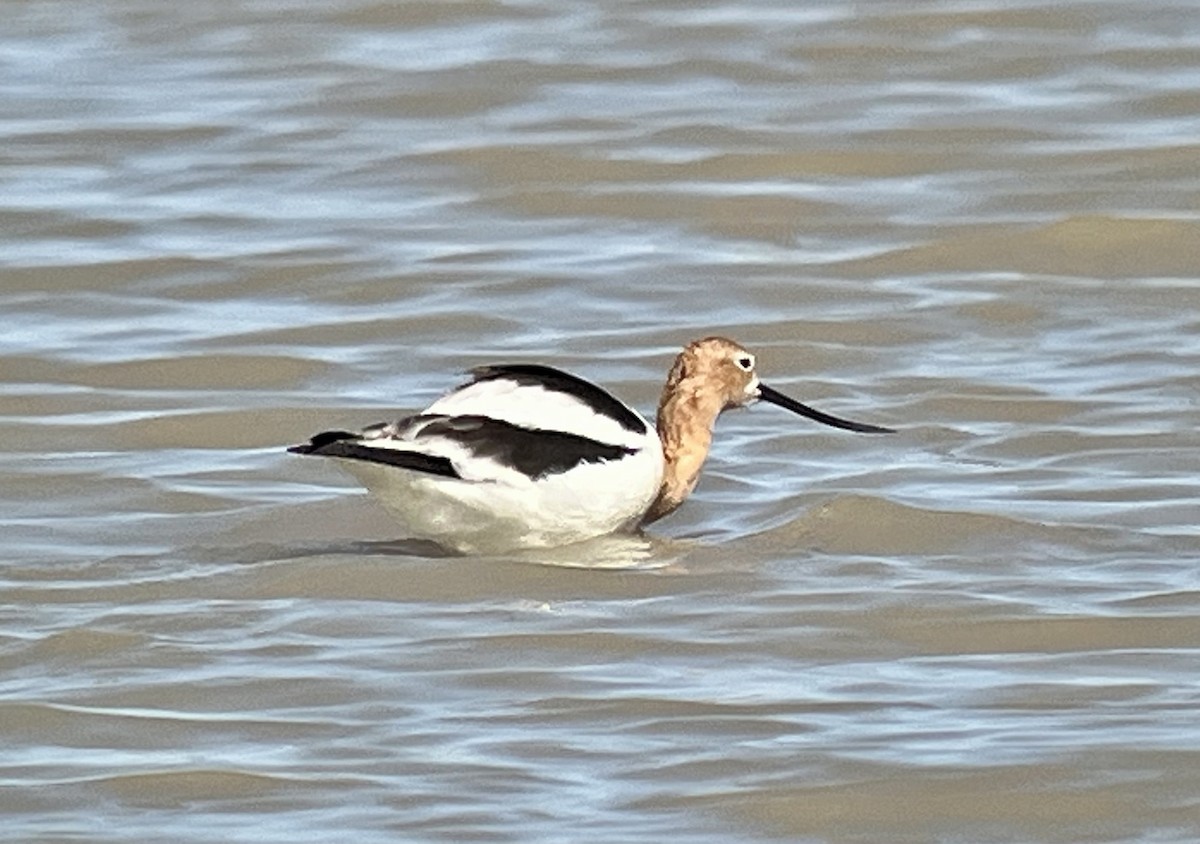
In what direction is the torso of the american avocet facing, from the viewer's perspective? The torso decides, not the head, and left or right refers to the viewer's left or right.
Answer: facing to the right of the viewer
